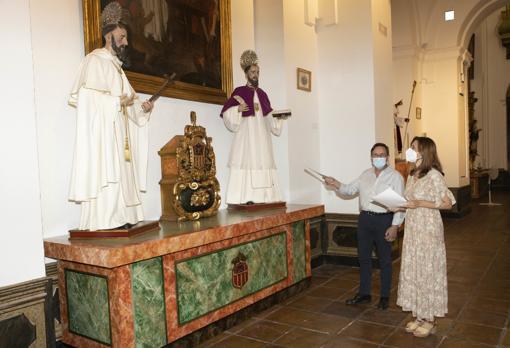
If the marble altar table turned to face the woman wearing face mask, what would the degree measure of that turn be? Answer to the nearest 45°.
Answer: approximately 45° to its left

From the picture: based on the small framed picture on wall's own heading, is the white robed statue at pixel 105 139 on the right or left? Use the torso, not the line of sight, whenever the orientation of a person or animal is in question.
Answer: on its right

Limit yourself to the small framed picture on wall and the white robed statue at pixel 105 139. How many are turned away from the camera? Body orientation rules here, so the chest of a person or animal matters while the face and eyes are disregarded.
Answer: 0

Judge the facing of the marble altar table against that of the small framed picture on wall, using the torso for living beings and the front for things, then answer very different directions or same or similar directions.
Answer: same or similar directions

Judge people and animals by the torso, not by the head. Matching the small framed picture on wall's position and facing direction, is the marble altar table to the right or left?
on its right

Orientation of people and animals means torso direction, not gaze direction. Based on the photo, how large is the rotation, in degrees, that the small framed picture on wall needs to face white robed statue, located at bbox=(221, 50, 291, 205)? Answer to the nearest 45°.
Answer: approximately 90° to its right

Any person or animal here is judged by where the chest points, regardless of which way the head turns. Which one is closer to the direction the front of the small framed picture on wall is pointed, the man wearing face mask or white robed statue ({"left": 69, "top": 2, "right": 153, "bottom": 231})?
the man wearing face mask

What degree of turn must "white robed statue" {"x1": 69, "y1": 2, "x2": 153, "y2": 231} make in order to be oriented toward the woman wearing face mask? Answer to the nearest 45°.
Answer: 0° — it already faces them

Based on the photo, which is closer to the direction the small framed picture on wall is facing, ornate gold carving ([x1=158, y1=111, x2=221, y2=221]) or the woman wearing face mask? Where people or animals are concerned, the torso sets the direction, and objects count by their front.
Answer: the woman wearing face mask

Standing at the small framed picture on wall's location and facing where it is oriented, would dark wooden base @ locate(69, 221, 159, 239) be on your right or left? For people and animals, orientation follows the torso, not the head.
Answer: on your right

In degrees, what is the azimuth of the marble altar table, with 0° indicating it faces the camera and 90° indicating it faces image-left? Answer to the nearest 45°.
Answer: approximately 315°
